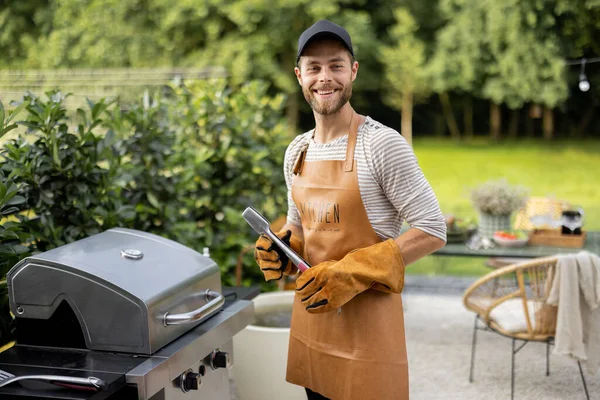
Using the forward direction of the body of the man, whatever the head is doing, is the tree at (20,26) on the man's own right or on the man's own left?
on the man's own right

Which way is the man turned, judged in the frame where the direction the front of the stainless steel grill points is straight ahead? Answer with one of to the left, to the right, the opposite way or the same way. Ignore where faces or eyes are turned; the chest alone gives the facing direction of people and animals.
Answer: to the right

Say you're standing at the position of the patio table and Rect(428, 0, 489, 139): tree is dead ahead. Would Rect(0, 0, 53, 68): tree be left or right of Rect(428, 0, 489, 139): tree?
left

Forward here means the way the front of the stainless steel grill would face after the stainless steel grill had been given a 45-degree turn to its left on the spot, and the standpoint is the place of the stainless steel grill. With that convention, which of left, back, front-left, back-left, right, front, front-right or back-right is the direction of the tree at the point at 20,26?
left

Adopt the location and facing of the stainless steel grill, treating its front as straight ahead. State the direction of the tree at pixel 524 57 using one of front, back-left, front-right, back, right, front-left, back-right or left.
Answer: left

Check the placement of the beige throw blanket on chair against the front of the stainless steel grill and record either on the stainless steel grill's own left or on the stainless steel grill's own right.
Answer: on the stainless steel grill's own left

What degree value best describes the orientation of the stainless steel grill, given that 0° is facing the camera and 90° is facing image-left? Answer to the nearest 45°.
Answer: approximately 315°

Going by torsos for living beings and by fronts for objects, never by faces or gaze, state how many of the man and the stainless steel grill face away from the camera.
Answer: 0

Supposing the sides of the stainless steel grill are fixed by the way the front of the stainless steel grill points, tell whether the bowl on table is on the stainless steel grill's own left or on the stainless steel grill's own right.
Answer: on the stainless steel grill's own left

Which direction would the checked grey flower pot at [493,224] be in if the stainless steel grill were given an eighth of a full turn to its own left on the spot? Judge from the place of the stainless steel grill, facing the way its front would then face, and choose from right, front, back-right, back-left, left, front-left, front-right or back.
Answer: front-left

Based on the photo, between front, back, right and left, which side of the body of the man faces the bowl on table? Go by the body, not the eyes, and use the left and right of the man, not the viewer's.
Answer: back

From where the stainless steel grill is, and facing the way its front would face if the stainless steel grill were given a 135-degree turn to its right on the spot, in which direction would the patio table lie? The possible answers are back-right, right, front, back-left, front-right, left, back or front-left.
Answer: back-right
